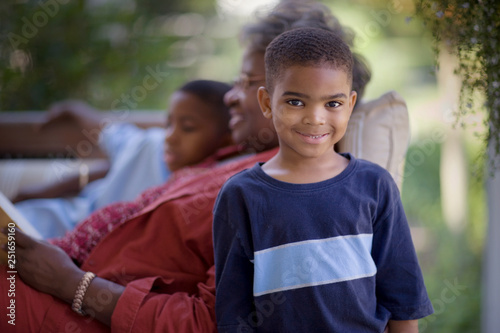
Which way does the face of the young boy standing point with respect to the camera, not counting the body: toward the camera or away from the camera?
toward the camera

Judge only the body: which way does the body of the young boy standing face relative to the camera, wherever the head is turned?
toward the camera

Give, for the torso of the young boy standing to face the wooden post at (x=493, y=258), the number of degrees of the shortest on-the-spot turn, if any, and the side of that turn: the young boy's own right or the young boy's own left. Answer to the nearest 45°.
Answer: approximately 135° to the young boy's own left
